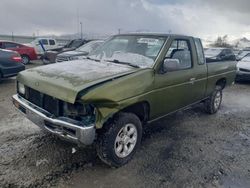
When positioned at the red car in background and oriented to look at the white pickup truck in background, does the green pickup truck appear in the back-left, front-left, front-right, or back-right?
back-right

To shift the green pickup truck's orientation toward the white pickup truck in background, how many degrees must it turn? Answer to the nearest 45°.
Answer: approximately 135° to its right

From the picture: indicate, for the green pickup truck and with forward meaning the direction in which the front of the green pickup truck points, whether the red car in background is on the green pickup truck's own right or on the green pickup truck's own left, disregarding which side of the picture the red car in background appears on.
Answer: on the green pickup truck's own right

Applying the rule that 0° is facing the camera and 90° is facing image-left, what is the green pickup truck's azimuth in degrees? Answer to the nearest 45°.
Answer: approximately 45°
